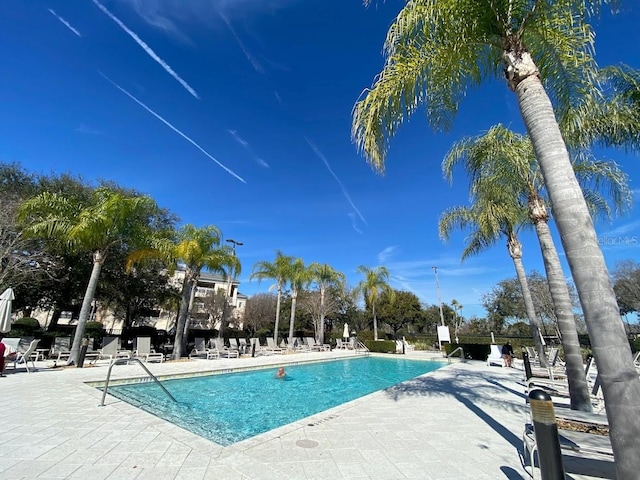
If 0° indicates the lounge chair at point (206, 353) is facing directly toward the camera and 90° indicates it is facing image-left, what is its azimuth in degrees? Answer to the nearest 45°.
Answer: approximately 315°

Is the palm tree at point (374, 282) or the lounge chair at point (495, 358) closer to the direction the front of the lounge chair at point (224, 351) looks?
the lounge chair

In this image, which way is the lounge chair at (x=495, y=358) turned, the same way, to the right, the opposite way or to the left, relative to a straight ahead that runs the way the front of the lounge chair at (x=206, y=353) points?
to the right

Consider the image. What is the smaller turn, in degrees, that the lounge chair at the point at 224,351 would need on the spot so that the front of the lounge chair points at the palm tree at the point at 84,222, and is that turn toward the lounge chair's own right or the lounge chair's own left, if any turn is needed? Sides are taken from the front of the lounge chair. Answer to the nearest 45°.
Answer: approximately 90° to the lounge chair's own right

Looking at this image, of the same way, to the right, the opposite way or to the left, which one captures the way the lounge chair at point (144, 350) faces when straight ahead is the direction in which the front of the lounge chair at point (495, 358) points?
to the left

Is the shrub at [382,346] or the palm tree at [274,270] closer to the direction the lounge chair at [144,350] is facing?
the shrub

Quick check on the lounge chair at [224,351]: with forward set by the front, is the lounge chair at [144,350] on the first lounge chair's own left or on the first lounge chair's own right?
on the first lounge chair's own right

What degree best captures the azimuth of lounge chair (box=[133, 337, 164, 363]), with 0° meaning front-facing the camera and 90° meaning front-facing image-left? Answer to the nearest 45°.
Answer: approximately 315°

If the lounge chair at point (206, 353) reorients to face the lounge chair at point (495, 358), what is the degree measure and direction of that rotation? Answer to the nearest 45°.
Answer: approximately 45° to its left

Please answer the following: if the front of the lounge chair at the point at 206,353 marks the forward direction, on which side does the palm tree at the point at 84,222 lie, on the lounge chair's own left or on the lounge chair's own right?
on the lounge chair's own right
